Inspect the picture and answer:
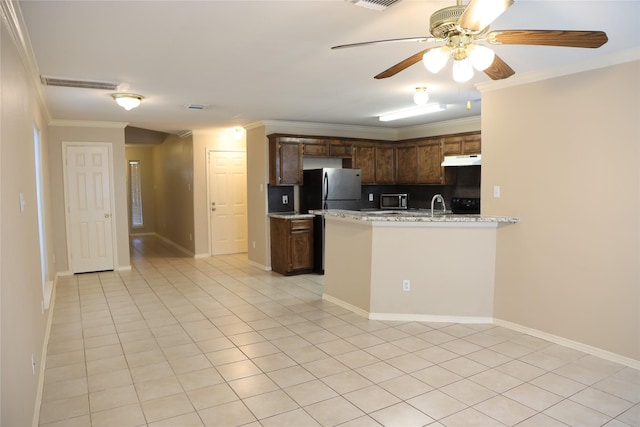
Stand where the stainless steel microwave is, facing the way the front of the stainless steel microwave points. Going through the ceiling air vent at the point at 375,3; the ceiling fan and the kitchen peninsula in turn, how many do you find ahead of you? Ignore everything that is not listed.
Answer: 3

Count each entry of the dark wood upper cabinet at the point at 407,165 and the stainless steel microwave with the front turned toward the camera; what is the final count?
2

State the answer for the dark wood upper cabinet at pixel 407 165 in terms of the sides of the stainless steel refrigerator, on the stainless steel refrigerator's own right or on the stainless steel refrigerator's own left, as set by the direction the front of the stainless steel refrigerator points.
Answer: on the stainless steel refrigerator's own left

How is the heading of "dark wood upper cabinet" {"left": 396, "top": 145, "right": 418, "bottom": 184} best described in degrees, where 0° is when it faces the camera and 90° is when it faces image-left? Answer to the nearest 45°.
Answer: approximately 0°

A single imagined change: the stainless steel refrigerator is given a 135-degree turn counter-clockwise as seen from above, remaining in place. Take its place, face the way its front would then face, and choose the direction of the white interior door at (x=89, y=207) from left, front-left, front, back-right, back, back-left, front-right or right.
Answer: left

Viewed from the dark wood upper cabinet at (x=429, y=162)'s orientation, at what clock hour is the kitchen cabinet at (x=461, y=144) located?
The kitchen cabinet is roughly at 9 o'clock from the dark wood upper cabinet.

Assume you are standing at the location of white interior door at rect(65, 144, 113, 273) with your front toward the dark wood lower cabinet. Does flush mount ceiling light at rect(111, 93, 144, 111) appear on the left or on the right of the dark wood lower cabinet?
right

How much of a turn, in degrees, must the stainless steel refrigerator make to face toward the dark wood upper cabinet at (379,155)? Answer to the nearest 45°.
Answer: approximately 90° to its left

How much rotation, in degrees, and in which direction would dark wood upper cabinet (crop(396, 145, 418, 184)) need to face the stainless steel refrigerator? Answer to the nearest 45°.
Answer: approximately 45° to its right

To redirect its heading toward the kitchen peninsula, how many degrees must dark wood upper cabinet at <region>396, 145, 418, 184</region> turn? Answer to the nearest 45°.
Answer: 0° — it already faces it

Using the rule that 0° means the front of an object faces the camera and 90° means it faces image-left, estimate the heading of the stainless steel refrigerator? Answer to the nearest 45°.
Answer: approximately 315°
